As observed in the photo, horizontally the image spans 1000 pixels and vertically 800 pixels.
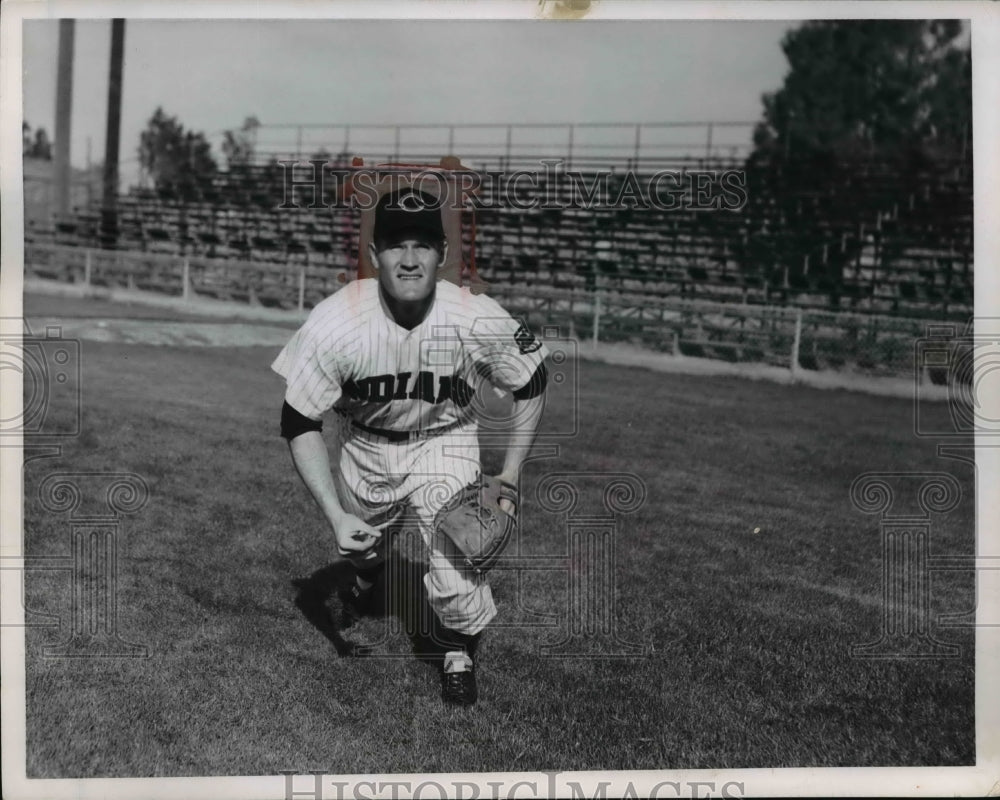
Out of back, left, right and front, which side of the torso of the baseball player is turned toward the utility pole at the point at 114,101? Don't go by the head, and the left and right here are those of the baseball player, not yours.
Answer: back

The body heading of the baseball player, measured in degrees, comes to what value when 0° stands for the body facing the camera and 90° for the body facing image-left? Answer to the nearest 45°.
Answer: approximately 0°

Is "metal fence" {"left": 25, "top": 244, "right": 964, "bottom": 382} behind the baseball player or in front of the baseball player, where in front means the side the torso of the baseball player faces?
behind

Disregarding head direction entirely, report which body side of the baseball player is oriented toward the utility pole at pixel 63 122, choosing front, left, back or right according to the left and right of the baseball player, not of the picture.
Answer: back
